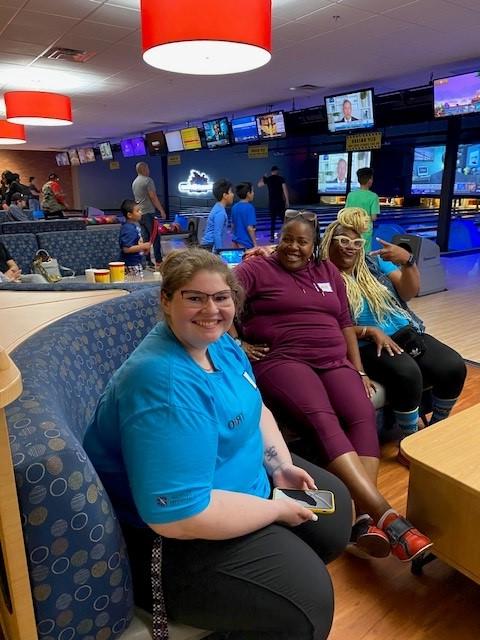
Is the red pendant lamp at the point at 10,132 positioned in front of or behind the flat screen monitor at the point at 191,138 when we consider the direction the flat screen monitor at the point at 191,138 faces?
in front

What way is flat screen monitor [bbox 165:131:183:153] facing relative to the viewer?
toward the camera

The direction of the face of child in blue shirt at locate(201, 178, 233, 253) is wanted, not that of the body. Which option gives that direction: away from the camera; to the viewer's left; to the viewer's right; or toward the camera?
to the viewer's right

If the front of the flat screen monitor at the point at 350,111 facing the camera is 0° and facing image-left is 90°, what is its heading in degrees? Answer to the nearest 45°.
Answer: approximately 45°

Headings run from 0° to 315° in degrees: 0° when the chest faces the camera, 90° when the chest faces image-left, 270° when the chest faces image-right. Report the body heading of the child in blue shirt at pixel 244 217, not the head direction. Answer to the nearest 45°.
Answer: approximately 225°

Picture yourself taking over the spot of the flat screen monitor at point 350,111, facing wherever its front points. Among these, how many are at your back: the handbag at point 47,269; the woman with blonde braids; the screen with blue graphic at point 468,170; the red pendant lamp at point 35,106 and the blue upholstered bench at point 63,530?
1

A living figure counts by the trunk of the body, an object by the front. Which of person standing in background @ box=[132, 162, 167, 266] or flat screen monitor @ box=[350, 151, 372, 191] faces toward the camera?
the flat screen monitor

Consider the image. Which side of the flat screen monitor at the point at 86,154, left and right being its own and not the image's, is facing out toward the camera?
front

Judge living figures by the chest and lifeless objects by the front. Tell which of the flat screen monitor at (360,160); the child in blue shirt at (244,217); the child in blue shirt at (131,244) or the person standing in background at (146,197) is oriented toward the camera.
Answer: the flat screen monitor

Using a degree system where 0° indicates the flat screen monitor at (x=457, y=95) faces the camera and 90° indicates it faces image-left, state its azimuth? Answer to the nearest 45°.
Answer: approximately 45°

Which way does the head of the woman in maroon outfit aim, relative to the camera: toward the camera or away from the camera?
toward the camera

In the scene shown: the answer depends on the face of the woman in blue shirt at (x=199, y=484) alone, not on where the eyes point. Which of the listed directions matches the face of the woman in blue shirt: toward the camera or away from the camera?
toward the camera

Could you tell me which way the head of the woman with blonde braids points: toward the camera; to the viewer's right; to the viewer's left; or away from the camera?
toward the camera

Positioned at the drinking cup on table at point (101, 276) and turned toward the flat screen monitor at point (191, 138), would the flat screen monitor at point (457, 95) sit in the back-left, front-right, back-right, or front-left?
front-right

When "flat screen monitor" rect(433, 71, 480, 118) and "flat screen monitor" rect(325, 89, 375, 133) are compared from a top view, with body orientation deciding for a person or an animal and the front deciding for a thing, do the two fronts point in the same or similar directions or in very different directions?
same or similar directions

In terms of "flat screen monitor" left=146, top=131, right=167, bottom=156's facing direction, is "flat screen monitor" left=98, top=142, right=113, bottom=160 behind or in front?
behind

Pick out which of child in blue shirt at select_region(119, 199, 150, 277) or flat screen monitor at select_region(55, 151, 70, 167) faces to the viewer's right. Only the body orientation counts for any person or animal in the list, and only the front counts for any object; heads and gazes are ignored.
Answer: the child in blue shirt

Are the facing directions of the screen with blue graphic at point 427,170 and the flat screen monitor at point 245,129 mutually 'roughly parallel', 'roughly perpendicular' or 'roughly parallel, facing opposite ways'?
roughly parallel
